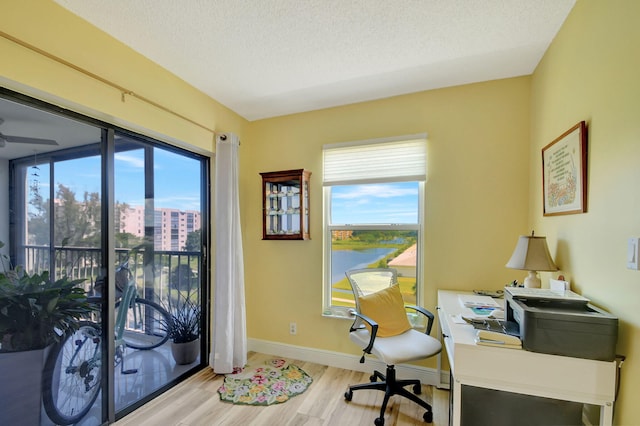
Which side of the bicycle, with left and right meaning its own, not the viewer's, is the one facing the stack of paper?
right

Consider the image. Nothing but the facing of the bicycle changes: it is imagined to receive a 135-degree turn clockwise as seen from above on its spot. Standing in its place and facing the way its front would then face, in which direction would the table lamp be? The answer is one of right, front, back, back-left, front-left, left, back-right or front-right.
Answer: front-left

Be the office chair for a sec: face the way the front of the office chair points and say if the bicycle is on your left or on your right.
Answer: on your right

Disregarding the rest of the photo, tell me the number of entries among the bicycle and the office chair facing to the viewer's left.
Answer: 0

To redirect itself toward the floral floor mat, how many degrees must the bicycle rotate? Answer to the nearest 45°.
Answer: approximately 45° to its right

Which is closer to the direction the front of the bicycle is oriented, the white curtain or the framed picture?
the white curtain

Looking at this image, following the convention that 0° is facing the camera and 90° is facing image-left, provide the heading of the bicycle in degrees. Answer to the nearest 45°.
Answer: approximately 225°
